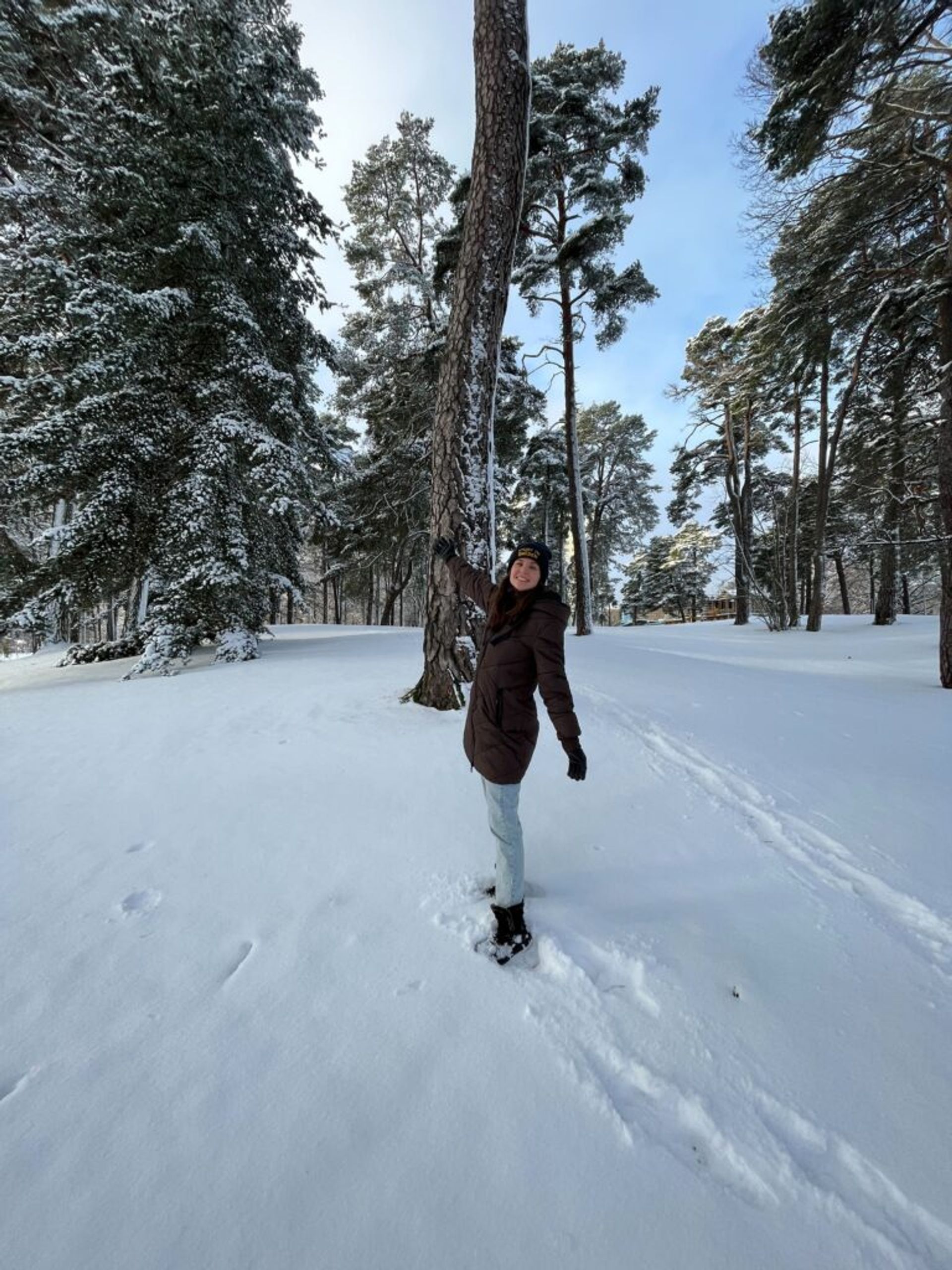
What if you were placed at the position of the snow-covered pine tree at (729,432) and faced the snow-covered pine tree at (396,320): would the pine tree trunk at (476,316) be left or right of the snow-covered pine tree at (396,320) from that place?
left

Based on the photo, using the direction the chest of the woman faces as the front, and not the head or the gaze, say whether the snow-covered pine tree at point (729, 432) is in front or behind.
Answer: behind

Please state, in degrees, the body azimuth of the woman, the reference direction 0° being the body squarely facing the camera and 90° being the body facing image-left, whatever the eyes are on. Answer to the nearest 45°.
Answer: approximately 45°

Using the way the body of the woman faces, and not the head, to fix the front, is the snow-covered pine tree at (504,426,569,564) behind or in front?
behind

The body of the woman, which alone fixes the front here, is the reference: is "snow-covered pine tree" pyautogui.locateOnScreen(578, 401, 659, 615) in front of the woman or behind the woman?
behind
